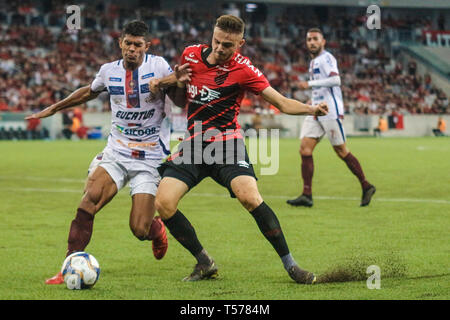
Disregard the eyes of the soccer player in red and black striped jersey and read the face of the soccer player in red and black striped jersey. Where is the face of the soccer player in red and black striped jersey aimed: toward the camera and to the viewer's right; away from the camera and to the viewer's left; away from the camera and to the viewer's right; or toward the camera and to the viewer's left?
toward the camera and to the viewer's left

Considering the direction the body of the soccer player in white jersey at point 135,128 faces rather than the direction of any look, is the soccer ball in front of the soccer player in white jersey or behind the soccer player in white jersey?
in front

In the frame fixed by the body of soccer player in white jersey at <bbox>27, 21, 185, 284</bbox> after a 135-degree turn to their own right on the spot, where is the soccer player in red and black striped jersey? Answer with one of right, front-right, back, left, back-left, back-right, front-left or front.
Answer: back

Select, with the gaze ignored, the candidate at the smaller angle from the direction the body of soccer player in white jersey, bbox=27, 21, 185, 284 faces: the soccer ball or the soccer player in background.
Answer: the soccer ball

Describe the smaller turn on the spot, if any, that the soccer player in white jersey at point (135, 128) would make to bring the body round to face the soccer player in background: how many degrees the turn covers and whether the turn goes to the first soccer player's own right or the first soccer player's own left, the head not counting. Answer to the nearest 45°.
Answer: approximately 135° to the first soccer player's own left

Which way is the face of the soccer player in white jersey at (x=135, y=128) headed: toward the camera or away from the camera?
toward the camera

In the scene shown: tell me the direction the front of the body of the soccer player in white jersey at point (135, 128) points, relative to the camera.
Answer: toward the camera

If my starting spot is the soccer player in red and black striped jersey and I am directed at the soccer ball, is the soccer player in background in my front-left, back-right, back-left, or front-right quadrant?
back-right

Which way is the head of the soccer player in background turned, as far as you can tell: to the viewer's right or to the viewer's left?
to the viewer's left
